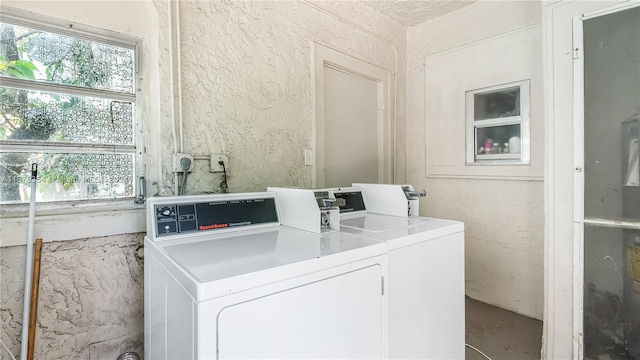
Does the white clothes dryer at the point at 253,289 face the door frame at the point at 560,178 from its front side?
no

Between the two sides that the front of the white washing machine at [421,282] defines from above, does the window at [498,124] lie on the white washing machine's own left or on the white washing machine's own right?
on the white washing machine's own left

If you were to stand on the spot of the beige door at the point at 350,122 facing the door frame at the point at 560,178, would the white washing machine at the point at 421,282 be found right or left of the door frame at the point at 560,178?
right

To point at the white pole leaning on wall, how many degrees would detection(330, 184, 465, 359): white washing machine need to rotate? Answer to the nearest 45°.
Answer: approximately 135° to its right

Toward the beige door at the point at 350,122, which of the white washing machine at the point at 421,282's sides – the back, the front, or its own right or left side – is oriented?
back

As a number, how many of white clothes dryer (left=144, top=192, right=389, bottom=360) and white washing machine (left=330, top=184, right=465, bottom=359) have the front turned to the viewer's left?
0

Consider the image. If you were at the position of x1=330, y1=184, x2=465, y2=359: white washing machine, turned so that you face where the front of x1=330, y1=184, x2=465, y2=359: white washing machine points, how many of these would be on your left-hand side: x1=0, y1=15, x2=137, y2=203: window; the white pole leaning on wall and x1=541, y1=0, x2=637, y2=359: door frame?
1

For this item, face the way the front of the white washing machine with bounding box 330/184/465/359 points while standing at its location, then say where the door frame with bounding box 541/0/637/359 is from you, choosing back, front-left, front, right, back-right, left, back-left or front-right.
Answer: left

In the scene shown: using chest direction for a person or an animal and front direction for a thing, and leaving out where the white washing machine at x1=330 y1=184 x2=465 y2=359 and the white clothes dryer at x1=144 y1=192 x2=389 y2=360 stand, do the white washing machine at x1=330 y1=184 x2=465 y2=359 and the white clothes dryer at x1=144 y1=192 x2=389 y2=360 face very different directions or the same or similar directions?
same or similar directions

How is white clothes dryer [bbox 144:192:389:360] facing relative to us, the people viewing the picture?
facing the viewer and to the right of the viewer

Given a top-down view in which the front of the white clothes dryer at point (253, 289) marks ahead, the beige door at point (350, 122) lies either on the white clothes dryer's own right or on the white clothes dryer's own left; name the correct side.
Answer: on the white clothes dryer's own left

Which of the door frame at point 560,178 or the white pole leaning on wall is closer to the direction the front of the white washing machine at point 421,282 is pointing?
the door frame

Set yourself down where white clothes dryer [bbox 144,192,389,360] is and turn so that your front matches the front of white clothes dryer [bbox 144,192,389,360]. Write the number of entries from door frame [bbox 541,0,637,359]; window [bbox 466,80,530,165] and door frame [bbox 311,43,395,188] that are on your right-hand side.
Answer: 0

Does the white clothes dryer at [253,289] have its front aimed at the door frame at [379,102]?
no

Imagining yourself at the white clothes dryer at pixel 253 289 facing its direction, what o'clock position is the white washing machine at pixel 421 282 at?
the white washing machine at pixel 421 282 is roughly at 10 o'clock from the white clothes dryer at pixel 253 289.

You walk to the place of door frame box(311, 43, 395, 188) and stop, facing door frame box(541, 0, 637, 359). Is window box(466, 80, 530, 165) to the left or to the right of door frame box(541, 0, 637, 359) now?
left

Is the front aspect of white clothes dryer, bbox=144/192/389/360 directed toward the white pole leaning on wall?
no

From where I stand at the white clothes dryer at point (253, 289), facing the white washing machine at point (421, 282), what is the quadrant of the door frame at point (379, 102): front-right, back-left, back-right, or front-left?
front-left
